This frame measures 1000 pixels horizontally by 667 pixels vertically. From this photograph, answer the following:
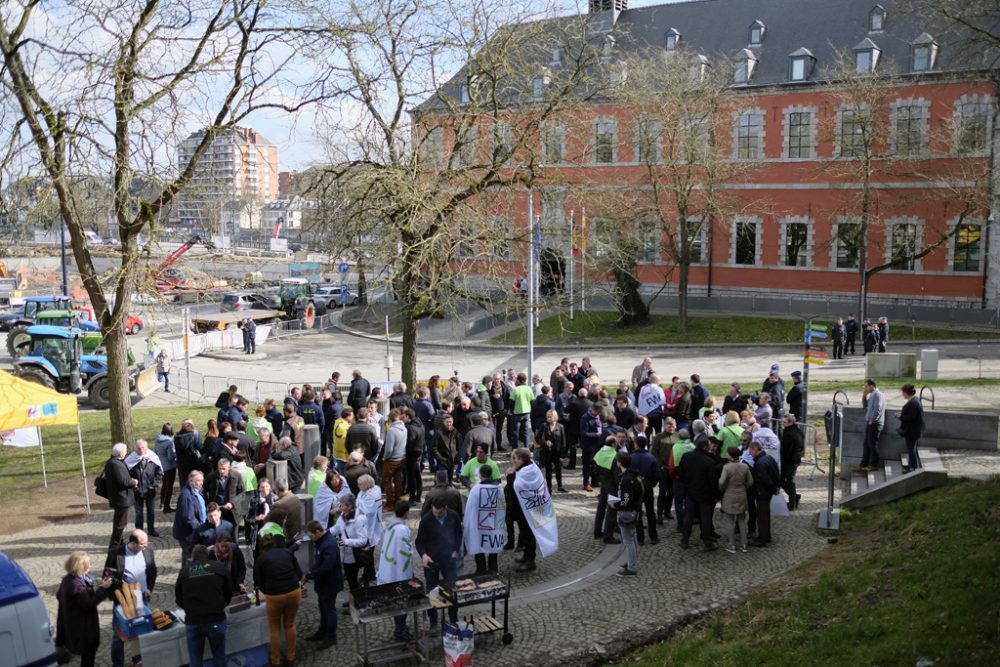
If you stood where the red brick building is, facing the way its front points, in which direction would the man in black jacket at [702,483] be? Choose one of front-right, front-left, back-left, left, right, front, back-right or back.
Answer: front-left

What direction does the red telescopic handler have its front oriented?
to the viewer's right

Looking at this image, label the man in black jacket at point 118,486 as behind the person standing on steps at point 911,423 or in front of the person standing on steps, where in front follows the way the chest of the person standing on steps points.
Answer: in front

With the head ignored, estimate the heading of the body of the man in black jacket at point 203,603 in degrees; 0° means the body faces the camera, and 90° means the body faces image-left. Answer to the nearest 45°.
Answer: approximately 180°

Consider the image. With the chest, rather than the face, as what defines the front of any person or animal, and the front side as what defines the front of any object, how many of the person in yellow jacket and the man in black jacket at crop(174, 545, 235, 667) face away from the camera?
1

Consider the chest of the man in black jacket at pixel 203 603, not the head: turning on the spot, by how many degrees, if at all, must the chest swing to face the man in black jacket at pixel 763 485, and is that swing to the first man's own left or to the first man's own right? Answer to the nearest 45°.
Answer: approximately 90° to the first man's own right

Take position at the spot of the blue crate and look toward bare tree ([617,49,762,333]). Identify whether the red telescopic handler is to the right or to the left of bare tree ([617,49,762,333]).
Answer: left

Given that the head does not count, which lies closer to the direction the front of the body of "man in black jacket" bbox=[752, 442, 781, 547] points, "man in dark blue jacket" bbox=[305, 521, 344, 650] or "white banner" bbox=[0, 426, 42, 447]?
the white banner

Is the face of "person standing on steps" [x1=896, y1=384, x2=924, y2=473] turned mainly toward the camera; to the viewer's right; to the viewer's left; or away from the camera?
to the viewer's left

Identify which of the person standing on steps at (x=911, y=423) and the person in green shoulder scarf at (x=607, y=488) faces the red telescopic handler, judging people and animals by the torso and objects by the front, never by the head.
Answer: the person standing on steps

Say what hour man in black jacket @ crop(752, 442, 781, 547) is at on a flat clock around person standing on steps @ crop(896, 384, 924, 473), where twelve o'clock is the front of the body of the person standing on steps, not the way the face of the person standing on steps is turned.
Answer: The man in black jacket is roughly at 10 o'clock from the person standing on steps.

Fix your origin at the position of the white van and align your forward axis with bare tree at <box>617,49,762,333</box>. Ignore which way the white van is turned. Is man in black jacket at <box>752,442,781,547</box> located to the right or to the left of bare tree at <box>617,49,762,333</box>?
right
